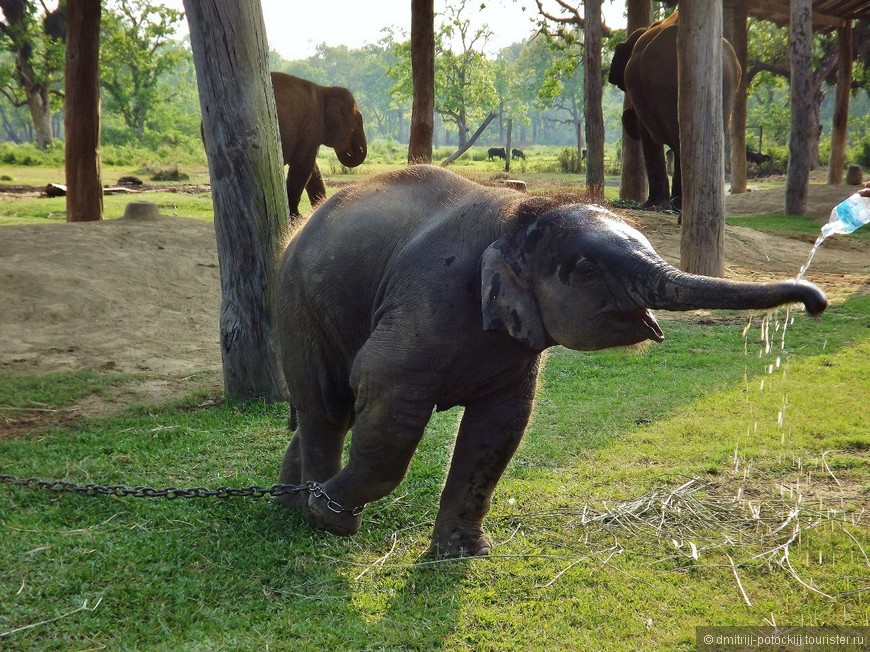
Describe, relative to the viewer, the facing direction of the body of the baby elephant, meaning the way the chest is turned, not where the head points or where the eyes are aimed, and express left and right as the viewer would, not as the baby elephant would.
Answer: facing the viewer and to the right of the viewer

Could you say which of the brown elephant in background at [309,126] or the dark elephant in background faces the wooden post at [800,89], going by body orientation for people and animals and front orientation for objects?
the brown elephant in background

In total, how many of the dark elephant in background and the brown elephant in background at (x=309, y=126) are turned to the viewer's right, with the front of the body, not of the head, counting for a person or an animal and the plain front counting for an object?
1

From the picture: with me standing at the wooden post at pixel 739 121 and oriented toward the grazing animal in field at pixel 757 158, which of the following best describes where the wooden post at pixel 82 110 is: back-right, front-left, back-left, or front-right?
back-left

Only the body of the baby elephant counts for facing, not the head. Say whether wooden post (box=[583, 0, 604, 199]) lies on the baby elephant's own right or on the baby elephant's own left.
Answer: on the baby elephant's own left

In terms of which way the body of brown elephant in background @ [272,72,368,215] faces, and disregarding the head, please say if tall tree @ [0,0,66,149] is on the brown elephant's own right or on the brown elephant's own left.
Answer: on the brown elephant's own left

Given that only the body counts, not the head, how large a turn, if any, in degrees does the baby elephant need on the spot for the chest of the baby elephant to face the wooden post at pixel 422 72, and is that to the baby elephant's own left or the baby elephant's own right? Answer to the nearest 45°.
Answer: approximately 135° to the baby elephant's own left

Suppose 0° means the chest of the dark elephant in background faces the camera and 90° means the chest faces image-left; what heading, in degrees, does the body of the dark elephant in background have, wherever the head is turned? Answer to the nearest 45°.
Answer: approximately 135°

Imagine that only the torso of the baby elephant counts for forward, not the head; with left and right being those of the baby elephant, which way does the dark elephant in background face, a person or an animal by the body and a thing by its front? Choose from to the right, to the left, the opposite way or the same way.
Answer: the opposite way

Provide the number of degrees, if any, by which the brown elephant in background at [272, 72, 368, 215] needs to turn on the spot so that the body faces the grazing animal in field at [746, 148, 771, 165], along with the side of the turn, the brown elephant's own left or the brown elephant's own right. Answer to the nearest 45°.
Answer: approximately 45° to the brown elephant's own left

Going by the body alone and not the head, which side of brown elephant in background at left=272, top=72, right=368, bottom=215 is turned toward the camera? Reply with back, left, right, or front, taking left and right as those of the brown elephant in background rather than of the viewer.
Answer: right
